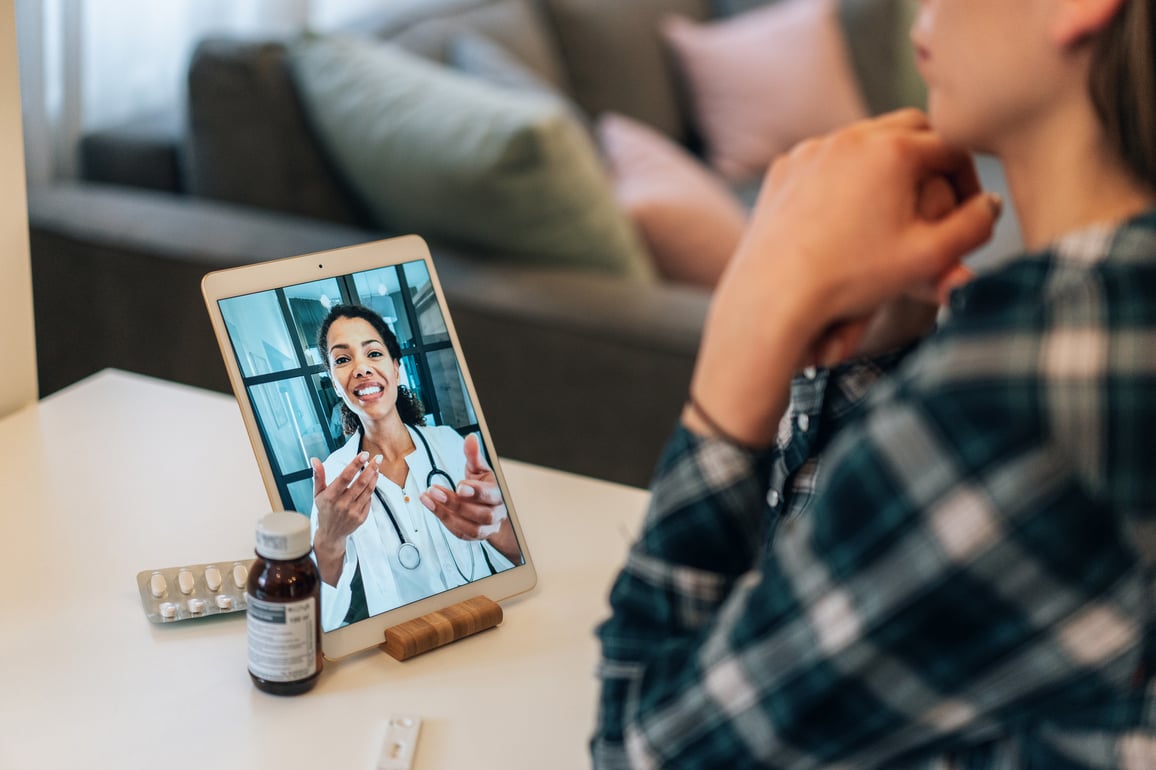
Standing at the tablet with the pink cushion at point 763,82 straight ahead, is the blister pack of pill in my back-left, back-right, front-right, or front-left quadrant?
back-left

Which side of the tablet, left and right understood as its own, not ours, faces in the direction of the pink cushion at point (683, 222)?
left

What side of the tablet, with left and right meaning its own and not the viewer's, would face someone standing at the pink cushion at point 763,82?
left

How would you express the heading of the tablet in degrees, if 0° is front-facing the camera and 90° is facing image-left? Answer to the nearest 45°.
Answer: approximately 315°

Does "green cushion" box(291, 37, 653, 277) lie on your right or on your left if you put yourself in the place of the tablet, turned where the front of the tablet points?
on your left

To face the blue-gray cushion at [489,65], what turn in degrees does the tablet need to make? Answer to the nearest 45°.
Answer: approximately 135° to its left
